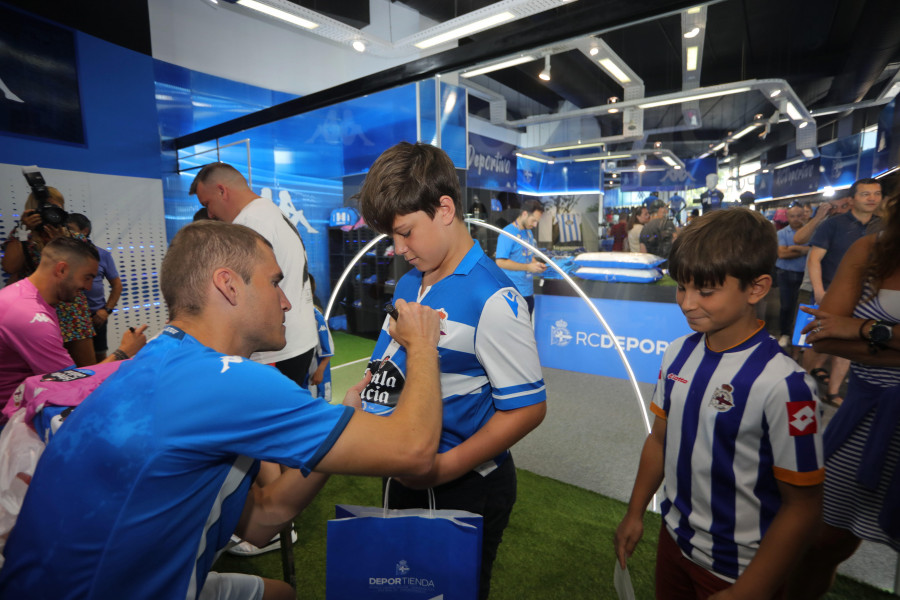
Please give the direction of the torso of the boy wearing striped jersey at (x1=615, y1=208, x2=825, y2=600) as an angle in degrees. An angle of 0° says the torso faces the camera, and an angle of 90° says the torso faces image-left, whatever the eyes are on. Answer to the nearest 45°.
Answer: approximately 45°

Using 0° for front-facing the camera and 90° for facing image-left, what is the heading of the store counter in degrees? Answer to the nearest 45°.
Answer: approximately 0°

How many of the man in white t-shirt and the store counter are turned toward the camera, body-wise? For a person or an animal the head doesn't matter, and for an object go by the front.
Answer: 1

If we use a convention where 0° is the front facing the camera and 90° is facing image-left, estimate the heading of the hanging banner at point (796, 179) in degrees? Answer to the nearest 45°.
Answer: approximately 45°

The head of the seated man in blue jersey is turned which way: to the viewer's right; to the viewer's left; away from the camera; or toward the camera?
to the viewer's right

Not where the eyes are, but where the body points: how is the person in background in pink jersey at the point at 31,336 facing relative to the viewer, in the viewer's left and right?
facing to the right of the viewer

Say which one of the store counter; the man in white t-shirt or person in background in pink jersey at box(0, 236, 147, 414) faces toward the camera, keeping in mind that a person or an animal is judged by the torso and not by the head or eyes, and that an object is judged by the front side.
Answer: the store counter

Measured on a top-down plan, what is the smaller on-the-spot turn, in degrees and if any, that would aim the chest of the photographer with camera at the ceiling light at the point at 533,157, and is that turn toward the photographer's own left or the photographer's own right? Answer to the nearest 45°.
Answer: approximately 45° to the photographer's own left

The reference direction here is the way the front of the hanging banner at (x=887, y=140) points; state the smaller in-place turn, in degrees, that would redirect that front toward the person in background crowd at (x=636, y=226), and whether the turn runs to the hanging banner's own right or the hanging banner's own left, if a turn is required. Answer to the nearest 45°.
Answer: approximately 45° to the hanging banner's own right

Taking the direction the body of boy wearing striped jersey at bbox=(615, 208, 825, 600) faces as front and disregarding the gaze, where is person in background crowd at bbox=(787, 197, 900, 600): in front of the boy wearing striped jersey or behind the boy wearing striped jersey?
behind
